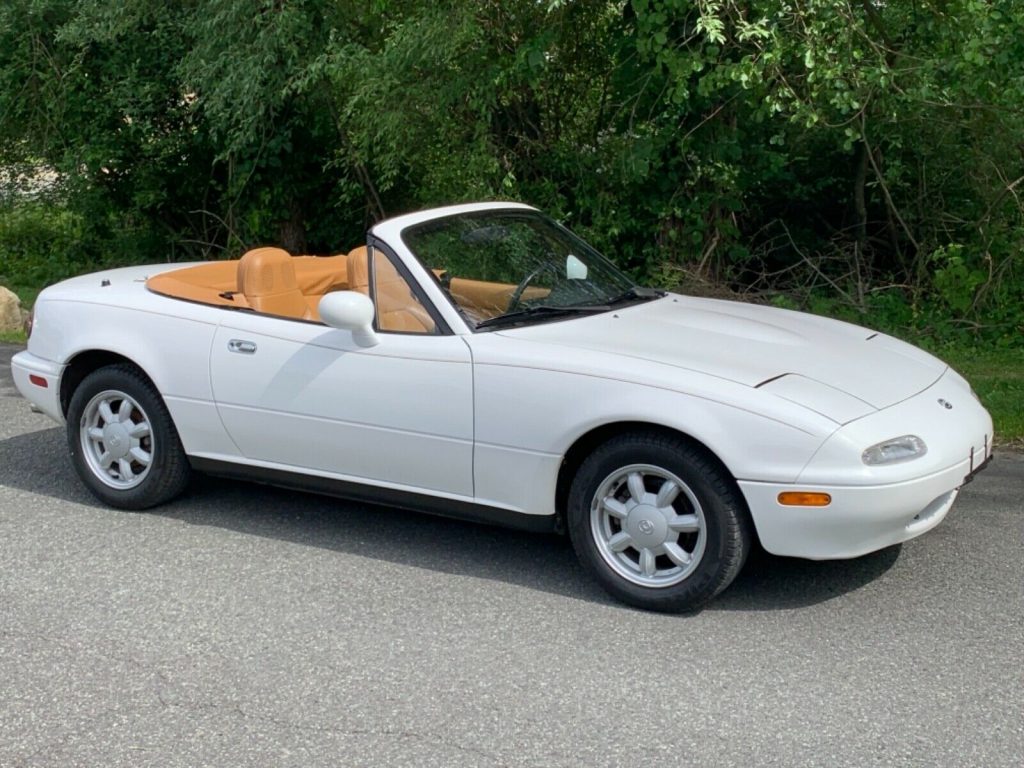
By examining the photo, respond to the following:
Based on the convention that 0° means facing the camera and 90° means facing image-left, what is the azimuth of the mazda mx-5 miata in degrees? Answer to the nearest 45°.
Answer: approximately 315°
